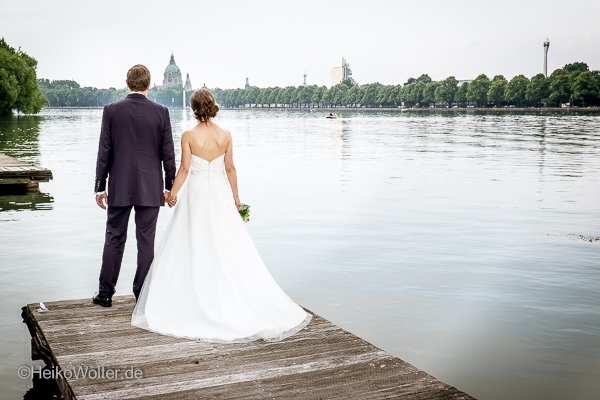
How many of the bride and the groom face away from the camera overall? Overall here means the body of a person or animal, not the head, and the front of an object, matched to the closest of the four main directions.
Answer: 2

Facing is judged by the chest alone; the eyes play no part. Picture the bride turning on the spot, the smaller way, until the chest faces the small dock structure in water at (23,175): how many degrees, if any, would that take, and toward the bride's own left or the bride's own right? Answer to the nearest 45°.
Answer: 0° — they already face it

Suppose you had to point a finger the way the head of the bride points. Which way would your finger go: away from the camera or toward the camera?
away from the camera

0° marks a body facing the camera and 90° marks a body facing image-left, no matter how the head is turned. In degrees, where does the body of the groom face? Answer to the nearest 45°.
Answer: approximately 180°

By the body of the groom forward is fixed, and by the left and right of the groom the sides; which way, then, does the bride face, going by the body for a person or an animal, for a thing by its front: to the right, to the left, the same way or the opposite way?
the same way

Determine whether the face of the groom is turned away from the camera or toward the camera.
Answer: away from the camera

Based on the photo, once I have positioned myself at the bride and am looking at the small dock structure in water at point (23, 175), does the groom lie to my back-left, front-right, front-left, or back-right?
front-left

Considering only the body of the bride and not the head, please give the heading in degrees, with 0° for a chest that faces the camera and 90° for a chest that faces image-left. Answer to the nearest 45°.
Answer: approximately 180°

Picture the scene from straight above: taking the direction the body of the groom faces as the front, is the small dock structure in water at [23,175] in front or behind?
in front
